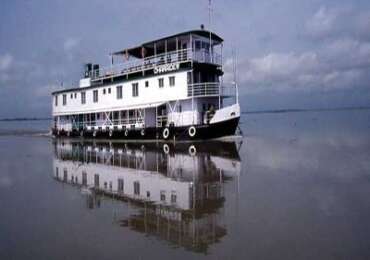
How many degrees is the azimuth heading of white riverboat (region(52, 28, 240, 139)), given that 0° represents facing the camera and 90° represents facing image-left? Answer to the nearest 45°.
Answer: approximately 315°
